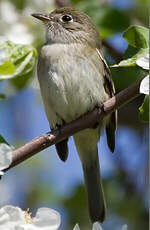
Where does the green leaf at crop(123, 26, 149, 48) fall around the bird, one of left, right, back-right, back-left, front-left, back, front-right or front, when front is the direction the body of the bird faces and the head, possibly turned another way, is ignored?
front-left

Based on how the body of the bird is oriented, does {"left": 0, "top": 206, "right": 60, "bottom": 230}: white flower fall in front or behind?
in front

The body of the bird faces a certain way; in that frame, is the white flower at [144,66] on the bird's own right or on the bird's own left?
on the bird's own left

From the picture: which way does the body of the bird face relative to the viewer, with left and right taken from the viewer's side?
facing the viewer and to the left of the viewer

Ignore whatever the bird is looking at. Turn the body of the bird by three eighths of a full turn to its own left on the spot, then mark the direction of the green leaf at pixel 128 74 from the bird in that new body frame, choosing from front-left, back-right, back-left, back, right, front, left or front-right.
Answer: front
